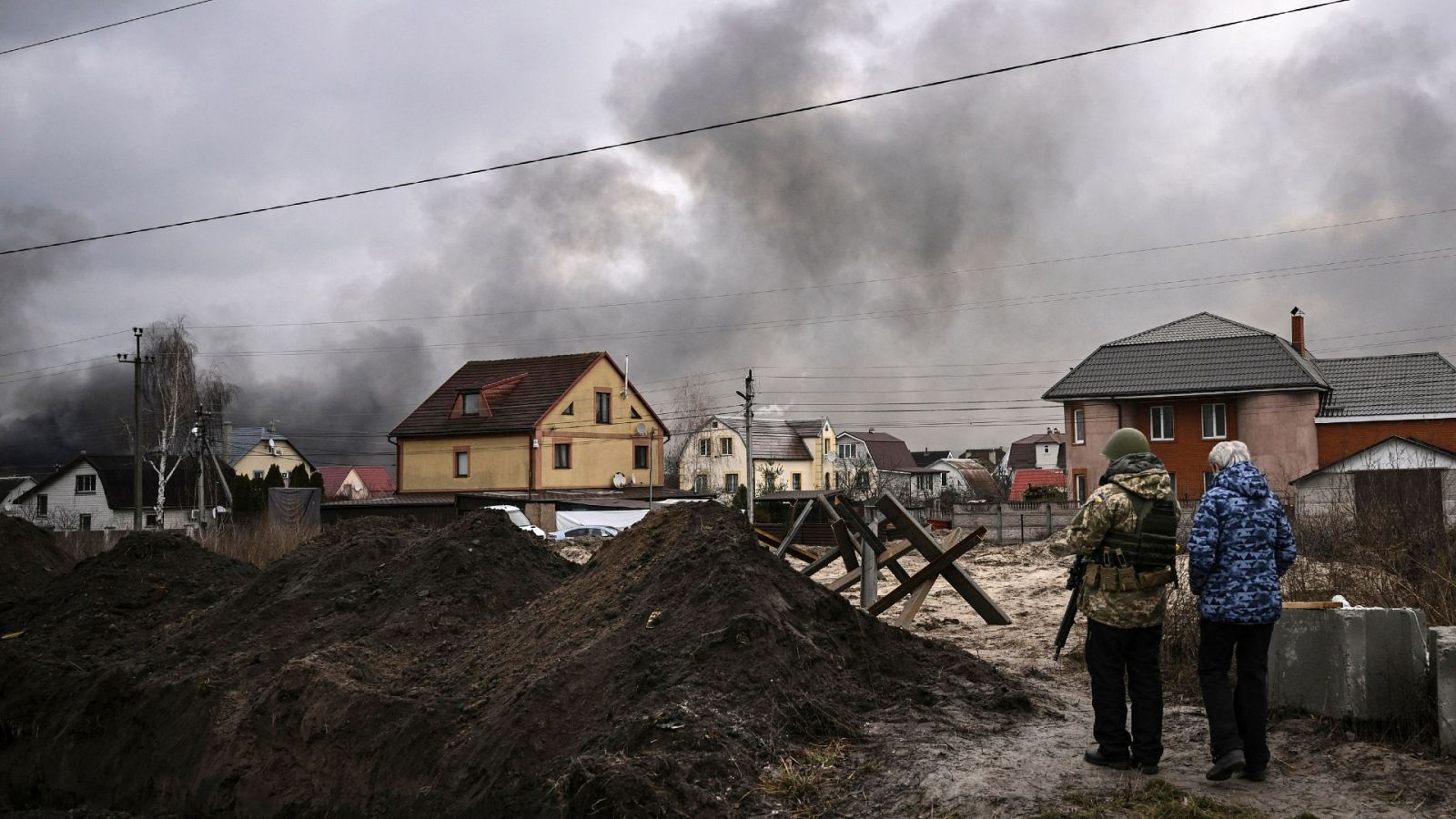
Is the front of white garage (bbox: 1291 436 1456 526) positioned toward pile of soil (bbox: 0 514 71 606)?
no

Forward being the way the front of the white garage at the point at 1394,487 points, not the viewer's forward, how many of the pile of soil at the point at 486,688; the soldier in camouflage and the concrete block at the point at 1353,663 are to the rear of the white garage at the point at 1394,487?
0

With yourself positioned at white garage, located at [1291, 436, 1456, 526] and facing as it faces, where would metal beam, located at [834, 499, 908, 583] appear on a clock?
The metal beam is roughly at 1 o'clock from the white garage.

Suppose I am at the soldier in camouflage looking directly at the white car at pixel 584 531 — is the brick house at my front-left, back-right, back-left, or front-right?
front-right

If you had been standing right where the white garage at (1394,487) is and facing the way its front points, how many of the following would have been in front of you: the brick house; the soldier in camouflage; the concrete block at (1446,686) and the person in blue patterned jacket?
3

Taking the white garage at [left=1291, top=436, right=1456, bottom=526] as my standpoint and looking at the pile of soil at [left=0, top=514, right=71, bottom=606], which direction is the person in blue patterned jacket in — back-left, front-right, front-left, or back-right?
front-left

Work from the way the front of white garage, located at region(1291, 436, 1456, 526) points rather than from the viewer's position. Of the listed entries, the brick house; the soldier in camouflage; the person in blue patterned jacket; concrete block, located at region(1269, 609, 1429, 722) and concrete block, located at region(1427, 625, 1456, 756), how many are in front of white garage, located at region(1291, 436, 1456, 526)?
4

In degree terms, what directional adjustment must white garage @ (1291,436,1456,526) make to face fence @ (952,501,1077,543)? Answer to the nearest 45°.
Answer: approximately 135° to its right

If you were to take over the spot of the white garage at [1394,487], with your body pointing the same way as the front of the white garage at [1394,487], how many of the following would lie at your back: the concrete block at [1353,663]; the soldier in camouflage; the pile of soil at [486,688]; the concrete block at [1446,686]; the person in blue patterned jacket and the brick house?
1

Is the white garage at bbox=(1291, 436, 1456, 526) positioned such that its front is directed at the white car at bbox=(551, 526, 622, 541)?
no

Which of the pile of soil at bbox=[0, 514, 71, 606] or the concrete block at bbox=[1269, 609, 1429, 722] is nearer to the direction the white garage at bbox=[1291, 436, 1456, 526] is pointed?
the concrete block

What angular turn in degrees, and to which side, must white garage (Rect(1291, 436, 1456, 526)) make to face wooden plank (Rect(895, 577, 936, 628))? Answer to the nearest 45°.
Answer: approximately 45° to its right

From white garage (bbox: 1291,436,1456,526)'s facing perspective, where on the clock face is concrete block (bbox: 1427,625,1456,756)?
The concrete block is roughly at 12 o'clock from the white garage.

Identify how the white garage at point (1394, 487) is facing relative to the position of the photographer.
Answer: facing the viewer

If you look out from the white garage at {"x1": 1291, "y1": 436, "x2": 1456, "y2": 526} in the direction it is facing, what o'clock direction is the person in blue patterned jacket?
The person in blue patterned jacket is roughly at 12 o'clock from the white garage.

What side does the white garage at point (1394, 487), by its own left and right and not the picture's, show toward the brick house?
back

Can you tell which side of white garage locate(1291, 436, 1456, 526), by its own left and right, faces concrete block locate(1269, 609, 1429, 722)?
front

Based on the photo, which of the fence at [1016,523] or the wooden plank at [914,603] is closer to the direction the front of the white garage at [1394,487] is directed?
the wooden plank

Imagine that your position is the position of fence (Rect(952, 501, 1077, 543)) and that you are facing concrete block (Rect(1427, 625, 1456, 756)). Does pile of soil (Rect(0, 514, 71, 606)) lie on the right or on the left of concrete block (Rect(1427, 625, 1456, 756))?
right
